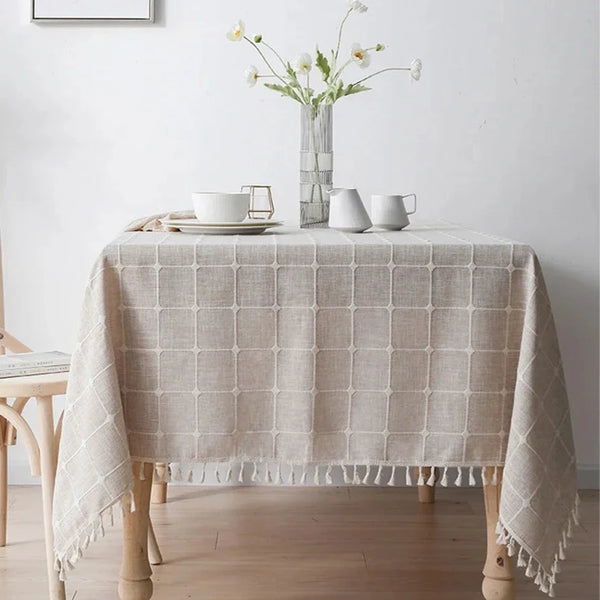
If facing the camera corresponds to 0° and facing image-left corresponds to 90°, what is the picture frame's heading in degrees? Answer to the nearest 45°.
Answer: approximately 0°

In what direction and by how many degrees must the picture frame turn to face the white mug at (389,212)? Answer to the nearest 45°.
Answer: approximately 45° to its left

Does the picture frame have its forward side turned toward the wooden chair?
yes

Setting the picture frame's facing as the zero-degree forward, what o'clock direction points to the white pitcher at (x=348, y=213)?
The white pitcher is roughly at 11 o'clock from the picture frame.

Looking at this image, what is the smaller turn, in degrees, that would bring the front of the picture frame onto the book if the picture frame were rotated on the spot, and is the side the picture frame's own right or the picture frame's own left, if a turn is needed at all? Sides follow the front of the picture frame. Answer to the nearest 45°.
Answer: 0° — it already faces it

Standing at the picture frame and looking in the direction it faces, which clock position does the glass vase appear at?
The glass vase is roughly at 11 o'clock from the picture frame.
